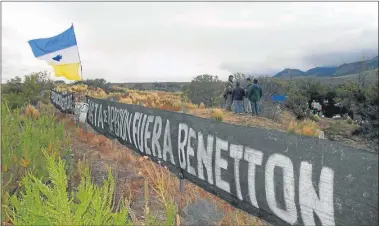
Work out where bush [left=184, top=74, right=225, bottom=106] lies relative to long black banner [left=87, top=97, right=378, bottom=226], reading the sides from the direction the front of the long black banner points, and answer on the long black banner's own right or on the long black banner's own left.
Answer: on the long black banner's own right

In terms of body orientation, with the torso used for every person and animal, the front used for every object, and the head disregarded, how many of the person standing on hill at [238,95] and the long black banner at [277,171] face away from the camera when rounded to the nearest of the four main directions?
1

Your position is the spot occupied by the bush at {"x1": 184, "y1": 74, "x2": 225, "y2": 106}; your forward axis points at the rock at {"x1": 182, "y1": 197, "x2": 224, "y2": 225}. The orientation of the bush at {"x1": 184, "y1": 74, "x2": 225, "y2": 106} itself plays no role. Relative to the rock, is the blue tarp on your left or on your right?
left

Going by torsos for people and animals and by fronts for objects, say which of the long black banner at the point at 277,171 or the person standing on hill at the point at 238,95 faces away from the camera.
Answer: the person standing on hill

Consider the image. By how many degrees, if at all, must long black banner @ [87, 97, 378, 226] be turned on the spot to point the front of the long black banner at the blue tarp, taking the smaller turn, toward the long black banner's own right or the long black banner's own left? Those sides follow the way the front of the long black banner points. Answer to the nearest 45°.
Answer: approximately 135° to the long black banner's own right

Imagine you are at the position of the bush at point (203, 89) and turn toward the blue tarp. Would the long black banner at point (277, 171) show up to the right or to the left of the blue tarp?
right

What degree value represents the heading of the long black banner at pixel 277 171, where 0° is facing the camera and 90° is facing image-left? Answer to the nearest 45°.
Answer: approximately 45°

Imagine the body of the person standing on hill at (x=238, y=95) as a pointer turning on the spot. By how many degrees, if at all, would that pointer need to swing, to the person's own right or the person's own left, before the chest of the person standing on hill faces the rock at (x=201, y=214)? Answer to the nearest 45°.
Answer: approximately 180°

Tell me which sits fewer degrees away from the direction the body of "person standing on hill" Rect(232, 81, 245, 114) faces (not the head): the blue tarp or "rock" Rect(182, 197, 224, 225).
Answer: the blue tarp

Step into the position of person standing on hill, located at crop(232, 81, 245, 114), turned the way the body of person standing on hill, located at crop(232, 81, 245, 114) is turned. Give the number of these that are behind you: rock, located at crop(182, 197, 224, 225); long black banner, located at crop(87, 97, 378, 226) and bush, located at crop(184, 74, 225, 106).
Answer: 2
